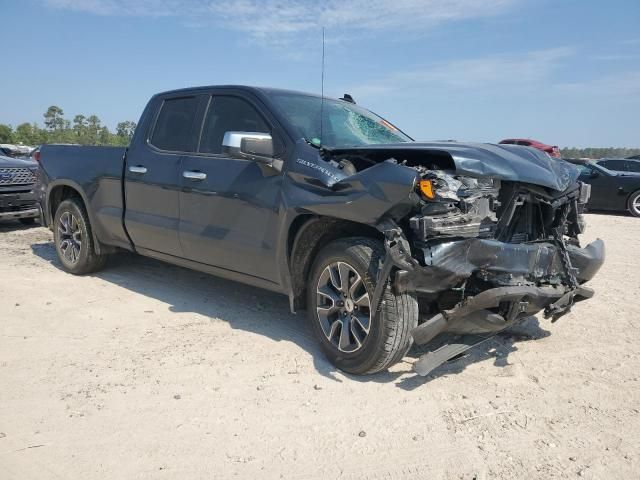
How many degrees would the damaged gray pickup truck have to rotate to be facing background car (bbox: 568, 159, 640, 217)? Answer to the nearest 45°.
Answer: approximately 90° to its left

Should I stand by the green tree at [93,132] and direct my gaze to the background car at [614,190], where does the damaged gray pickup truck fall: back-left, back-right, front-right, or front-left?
front-right

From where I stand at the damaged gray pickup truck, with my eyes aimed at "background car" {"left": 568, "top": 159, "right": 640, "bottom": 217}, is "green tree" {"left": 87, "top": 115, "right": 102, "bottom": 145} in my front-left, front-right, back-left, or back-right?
front-left

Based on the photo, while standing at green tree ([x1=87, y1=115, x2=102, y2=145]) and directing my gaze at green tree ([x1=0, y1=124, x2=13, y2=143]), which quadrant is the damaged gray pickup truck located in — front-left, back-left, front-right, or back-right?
back-left

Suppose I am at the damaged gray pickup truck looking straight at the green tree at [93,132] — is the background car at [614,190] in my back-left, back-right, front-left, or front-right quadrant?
front-right

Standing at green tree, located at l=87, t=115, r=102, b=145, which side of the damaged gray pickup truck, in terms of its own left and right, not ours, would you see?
back

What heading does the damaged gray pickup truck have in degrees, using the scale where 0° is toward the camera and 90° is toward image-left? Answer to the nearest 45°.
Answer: approximately 315°

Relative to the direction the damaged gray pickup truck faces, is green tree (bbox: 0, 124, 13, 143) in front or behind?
behind
